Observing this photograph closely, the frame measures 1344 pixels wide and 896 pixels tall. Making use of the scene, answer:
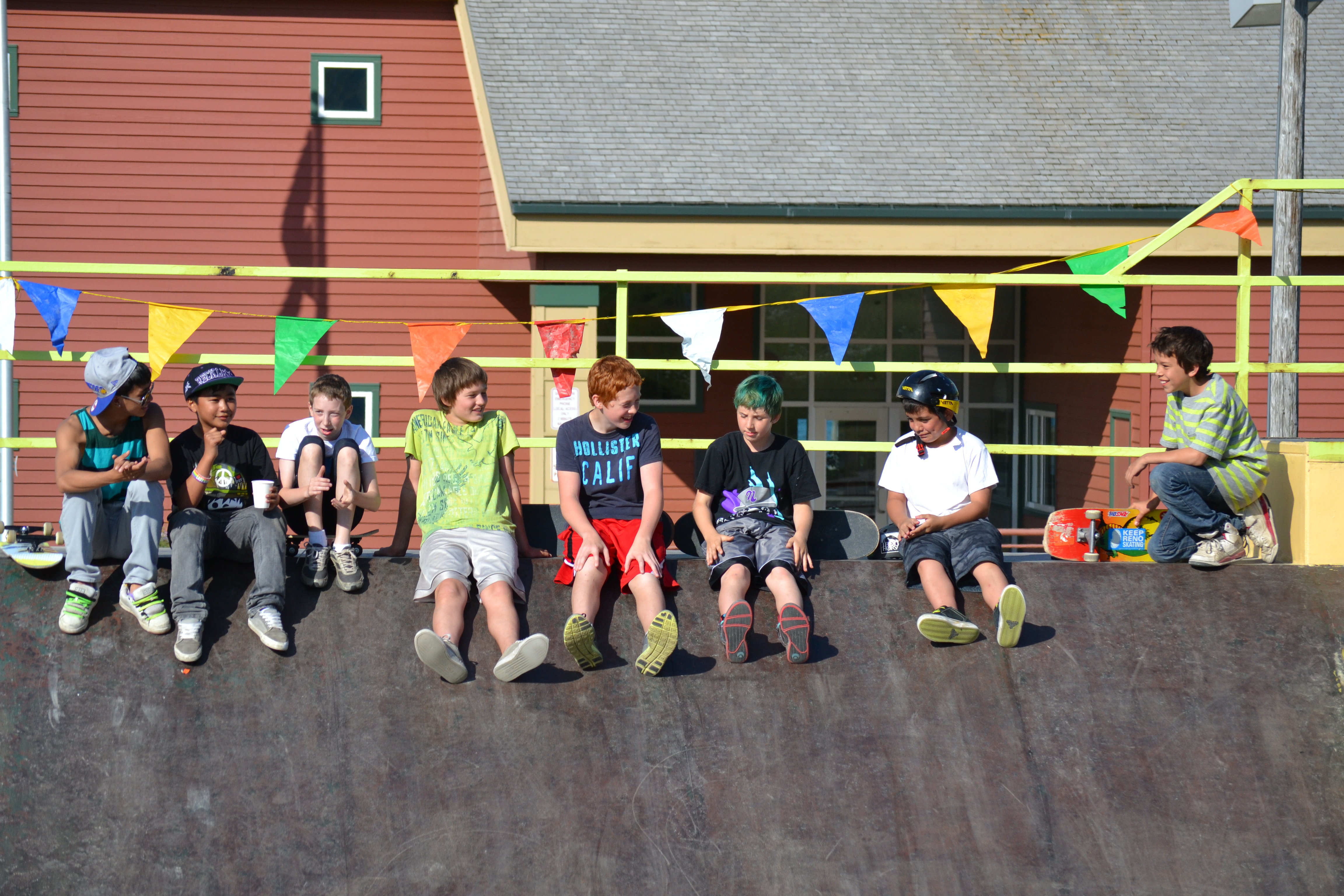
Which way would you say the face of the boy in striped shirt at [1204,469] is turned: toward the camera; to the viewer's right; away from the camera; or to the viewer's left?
to the viewer's left

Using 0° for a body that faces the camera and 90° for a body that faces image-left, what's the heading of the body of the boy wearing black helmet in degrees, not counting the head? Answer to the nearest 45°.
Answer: approximately 0°

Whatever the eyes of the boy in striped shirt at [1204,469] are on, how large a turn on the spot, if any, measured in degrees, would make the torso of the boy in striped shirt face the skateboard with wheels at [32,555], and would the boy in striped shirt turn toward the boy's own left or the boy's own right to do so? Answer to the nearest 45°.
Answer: approximately 45° to the boy's own left

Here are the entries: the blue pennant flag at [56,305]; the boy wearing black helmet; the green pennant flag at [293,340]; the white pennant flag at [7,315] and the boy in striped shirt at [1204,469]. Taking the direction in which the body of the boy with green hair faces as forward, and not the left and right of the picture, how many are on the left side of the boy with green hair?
2

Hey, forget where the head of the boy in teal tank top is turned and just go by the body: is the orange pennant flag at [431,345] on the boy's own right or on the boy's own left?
on the boy's own left

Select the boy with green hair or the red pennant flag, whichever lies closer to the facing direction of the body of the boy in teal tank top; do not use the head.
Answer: the boy with green hair

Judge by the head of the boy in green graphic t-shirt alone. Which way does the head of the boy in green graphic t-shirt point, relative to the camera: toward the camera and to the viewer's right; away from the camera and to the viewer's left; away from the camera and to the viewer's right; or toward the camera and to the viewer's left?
toward the camera and to the viewer's right

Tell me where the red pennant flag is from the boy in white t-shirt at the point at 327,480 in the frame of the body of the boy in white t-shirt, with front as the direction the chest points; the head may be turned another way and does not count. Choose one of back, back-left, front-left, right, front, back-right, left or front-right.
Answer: back-left

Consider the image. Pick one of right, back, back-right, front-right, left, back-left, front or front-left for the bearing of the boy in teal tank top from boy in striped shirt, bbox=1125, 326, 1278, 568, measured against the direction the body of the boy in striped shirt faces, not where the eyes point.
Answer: front-left
